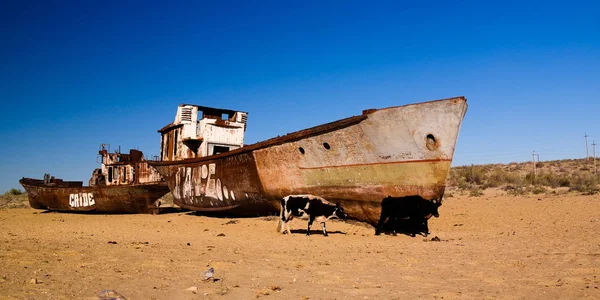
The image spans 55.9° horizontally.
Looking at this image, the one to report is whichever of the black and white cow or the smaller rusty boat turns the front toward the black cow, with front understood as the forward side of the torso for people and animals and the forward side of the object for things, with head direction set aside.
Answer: the black and white cow

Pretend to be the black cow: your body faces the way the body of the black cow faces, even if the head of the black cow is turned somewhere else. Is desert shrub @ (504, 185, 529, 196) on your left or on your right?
on your left

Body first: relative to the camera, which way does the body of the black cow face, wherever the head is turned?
to the viewer's right

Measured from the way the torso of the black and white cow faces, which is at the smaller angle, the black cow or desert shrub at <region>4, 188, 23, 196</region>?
the black cow

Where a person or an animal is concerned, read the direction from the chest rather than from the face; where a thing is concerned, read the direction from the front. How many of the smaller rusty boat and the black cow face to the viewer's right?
1

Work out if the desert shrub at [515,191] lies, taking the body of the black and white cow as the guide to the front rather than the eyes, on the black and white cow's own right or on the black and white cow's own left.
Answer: on the black and white cow's own left

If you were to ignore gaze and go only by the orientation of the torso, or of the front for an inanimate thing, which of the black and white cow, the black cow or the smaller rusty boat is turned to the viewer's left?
the smaller rusty boat

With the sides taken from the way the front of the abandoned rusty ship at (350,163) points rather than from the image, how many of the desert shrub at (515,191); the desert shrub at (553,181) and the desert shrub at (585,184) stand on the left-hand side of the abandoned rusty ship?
3

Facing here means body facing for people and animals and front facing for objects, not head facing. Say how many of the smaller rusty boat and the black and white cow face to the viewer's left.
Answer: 1

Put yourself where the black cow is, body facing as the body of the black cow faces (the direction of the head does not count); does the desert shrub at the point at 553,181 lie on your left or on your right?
on your left

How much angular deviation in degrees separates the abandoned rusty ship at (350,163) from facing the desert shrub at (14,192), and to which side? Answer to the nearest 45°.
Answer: approximately 180°

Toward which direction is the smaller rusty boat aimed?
to the viewer's left

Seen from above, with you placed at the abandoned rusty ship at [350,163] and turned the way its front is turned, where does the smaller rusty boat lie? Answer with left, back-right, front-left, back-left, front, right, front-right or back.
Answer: back

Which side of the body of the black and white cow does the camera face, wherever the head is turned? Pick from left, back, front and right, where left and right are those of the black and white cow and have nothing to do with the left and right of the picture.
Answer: right
